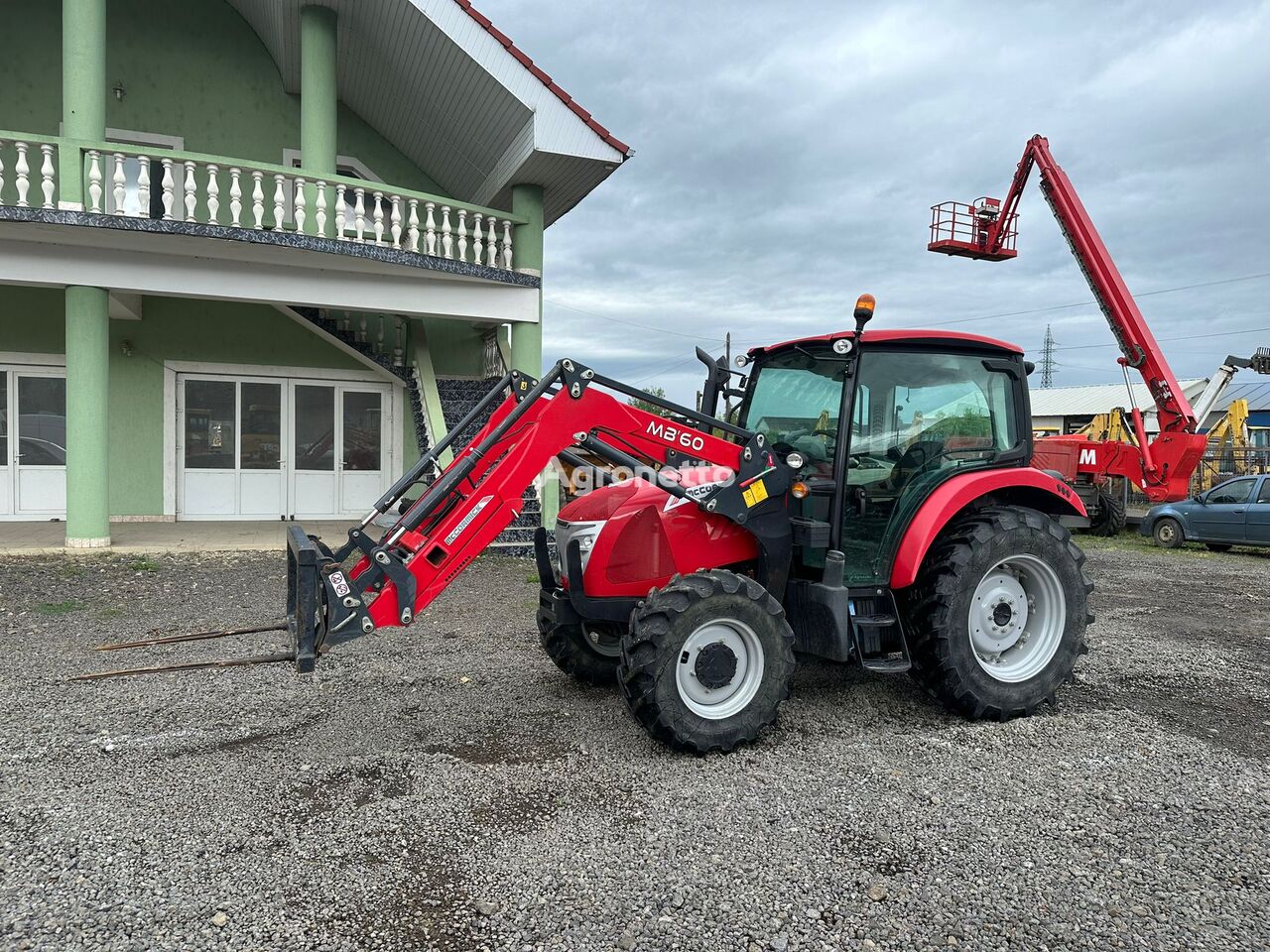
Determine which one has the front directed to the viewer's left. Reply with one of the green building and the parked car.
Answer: the parked car

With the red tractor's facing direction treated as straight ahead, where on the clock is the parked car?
The parked car is roughly at 6 o'clock from the red tractor.

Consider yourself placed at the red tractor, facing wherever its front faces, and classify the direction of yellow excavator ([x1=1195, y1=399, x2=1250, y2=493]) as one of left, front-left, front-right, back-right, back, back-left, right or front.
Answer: back

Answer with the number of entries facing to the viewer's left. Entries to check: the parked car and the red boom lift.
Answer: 2

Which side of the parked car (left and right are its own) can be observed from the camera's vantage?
left

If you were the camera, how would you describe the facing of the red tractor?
facing the viewer and to the left of the viewer

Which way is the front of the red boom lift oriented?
to the viewer's left

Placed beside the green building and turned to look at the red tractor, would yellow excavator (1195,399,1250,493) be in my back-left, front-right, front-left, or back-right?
front-left

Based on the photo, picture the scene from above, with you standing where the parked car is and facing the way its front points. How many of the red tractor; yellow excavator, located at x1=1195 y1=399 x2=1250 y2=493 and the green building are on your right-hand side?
1

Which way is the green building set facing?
toward the camera

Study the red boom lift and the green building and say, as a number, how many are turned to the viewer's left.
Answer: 1

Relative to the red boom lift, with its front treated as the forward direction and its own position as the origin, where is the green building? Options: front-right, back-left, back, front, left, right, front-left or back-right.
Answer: front-left

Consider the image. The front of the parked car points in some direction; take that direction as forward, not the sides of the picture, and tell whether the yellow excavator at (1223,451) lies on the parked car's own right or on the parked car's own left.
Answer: on the parked car's own right

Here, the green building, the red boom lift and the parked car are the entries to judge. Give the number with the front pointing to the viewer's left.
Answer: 2

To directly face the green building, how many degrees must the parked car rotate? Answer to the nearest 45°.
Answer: approximately 45° to its left

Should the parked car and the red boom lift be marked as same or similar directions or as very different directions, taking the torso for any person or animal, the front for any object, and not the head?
same or similar directions
